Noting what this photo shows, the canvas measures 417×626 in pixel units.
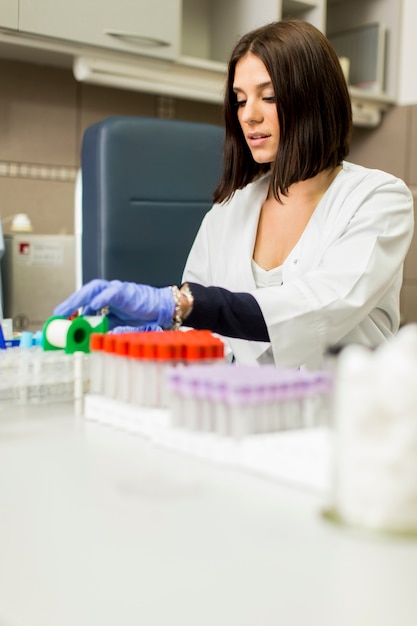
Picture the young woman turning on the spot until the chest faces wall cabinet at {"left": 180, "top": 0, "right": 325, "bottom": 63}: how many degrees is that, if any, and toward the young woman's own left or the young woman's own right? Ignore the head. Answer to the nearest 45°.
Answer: approximately 135° to the young woman's own right

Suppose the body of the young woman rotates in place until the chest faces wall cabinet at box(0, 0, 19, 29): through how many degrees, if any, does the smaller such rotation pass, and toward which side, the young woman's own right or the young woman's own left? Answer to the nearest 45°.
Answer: approximately 90° to the young woman's own right

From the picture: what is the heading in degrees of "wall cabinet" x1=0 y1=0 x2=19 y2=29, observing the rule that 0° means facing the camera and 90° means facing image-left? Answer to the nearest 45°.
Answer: approximately 0°

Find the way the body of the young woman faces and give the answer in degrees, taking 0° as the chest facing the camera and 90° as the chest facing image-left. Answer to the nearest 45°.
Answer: approximately 45°

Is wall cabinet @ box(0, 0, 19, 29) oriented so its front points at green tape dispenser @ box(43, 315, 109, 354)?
yes

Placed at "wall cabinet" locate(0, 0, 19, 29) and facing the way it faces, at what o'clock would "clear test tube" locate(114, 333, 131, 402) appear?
The clear test tube is roughly at 12 o'clock from the wall cabinet.

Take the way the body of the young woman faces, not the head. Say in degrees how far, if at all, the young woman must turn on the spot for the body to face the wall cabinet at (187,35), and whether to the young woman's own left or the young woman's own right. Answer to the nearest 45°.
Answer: approximately 135° to the young woman's own right

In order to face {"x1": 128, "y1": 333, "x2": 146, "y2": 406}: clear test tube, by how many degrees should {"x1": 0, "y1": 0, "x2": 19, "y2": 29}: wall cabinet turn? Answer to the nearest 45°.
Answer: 0° — it already faces it
